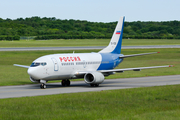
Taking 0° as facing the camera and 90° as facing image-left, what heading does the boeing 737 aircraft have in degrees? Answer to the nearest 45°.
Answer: approximately 45°
